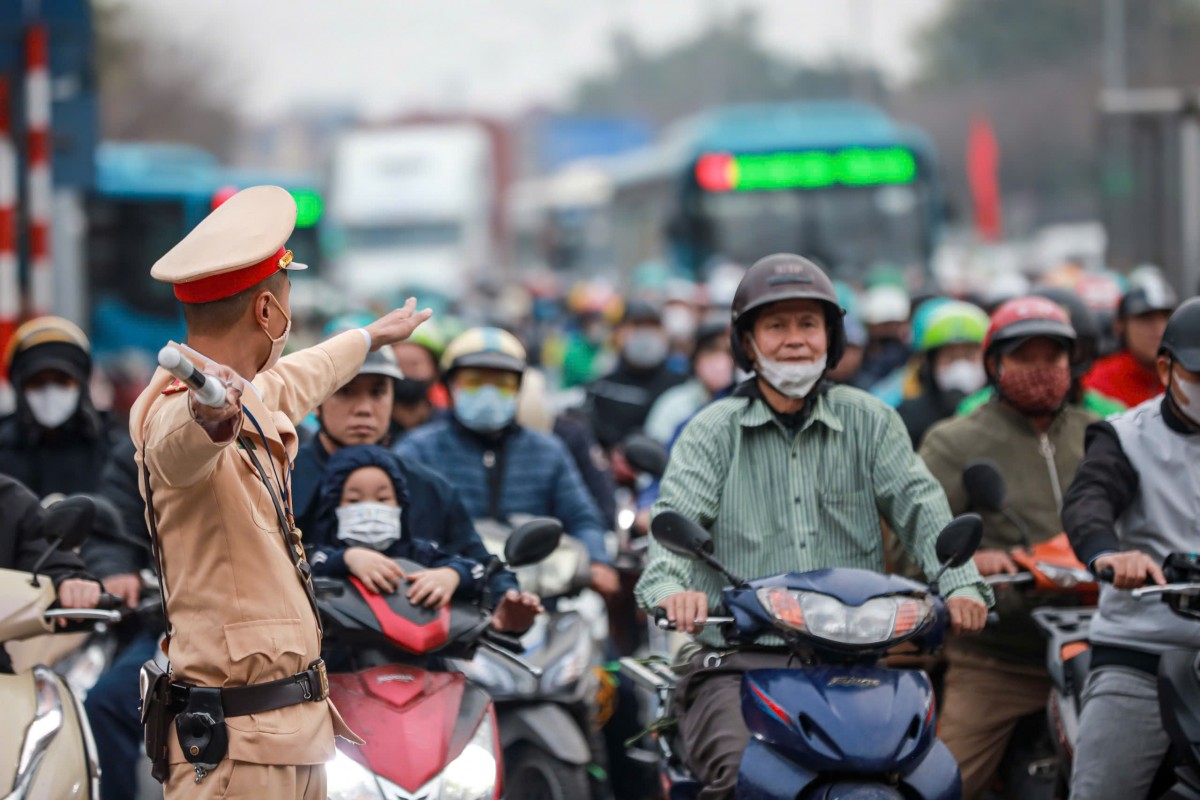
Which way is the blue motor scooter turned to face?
toward the camera

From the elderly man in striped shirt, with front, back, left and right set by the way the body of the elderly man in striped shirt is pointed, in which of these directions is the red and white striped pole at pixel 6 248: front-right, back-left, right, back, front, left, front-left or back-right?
back-right

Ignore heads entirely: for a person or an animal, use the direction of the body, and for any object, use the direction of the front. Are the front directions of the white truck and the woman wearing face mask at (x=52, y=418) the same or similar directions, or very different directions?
same or similar directions

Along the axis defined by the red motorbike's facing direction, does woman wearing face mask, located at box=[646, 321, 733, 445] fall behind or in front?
behind

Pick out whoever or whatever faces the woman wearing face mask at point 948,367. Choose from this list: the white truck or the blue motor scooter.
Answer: the white truck

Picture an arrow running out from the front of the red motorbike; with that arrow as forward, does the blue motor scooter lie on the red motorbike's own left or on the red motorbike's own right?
on the red motorbike's own left

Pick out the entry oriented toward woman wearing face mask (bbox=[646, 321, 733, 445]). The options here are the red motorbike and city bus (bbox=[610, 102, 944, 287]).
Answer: the city bus

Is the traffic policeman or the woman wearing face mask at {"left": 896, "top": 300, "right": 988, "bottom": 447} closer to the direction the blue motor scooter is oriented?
the traffic policeman

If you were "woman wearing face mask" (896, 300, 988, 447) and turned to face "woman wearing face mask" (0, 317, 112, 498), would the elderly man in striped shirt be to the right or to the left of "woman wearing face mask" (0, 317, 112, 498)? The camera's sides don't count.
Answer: left

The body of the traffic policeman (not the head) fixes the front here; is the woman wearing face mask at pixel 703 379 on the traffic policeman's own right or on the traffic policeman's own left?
on the traffic policeman's own left

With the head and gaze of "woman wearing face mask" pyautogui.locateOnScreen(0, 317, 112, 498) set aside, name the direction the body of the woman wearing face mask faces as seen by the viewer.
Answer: toward the camera

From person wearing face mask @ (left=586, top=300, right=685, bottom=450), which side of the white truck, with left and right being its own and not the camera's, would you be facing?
front

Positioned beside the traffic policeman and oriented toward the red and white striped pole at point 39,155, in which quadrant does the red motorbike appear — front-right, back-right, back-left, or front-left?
front-right

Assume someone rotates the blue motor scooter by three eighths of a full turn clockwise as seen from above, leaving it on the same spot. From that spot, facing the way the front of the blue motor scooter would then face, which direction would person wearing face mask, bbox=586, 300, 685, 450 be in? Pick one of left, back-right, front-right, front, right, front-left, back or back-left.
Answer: front-right

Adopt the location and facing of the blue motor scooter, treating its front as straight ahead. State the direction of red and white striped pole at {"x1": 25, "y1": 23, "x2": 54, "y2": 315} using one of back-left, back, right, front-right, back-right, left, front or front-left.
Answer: back-right

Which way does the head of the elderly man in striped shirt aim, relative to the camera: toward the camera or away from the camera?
toward the camera

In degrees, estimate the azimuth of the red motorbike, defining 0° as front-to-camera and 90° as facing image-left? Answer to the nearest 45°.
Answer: approximately 0°

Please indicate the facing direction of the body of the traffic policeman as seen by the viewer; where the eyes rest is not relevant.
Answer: to the viewer's right

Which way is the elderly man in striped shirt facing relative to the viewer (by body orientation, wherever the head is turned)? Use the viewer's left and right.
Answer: facing the viewer

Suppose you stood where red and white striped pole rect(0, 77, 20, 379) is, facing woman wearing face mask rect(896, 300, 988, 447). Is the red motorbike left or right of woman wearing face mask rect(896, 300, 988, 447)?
right

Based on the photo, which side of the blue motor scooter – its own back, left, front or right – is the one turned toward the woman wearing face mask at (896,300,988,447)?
back

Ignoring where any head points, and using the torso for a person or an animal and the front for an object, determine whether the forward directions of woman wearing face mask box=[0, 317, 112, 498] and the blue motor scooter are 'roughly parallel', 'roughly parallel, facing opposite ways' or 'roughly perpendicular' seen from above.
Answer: roughly parallel
